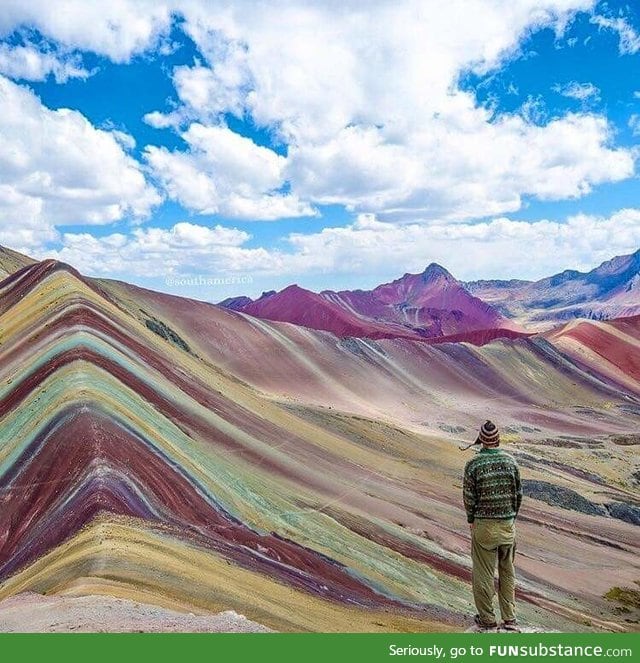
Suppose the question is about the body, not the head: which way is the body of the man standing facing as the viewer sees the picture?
away from the camera

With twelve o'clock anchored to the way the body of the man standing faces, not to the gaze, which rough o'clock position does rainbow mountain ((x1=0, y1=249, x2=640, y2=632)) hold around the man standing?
The rainbow mountain is roughly at 11 o'clock from the man standing.

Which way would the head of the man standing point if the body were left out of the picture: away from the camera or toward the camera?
away from the camera
